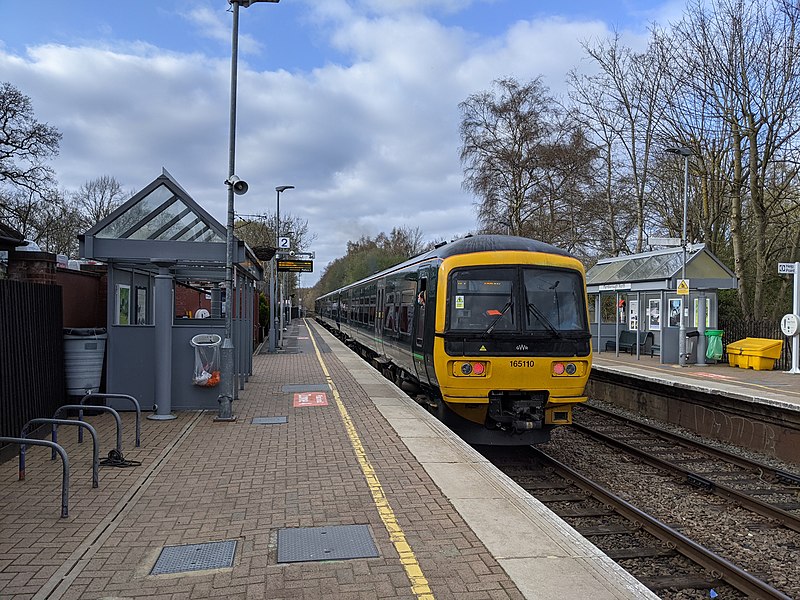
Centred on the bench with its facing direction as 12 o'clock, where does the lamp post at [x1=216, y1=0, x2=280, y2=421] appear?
The lamp post is roughly at 11 o'clock from the bench.

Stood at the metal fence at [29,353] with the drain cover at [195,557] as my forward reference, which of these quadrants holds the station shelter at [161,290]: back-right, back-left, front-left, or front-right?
back-left

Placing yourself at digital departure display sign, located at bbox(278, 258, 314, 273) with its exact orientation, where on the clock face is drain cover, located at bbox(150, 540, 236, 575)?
The drain cover is roughly at 12 o'clock from the digital departure display sign.

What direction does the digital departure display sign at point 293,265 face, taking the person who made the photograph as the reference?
facing the viewer

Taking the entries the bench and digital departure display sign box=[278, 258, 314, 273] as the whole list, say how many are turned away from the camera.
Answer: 0

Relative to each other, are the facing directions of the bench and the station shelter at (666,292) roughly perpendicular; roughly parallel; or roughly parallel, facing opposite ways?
roughly parallel

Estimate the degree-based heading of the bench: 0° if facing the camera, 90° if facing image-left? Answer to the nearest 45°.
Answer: approximately 45°

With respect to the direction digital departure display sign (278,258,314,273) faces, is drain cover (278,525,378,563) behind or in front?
in front

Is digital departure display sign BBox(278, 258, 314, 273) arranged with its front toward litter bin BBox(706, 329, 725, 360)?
no

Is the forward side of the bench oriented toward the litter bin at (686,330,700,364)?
no

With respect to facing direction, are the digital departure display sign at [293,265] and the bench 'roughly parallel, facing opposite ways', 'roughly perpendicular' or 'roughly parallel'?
roughly perpendicular

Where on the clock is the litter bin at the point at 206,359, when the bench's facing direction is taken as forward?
The litter bin is roughly at 11 o'clock from the bench.

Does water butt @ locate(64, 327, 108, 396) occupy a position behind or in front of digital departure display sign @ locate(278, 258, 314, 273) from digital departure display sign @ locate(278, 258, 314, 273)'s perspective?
in front

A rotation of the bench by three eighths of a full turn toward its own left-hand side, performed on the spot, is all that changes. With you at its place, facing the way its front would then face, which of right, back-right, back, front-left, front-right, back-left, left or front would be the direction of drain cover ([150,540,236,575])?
right

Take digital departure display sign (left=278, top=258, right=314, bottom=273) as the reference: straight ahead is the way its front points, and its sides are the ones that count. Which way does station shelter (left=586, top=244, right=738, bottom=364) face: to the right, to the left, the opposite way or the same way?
to the right

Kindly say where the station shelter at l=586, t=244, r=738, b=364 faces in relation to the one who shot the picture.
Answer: facing the viewer and to the left of the viewer

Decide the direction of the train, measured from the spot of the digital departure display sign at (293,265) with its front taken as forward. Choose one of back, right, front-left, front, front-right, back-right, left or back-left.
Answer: front
